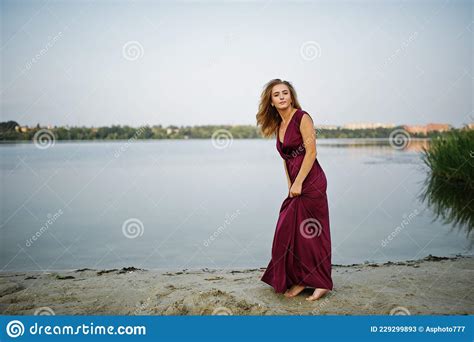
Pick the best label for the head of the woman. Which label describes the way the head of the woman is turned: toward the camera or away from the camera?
toward the camera

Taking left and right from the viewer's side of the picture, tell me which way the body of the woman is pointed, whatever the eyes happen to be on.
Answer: facing the viewer and to the left of the viewer
